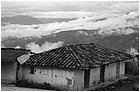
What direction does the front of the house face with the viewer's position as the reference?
facing the viewer and to the right of the viewer

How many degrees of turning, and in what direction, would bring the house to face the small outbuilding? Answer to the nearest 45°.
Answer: approximately 135° to its right
